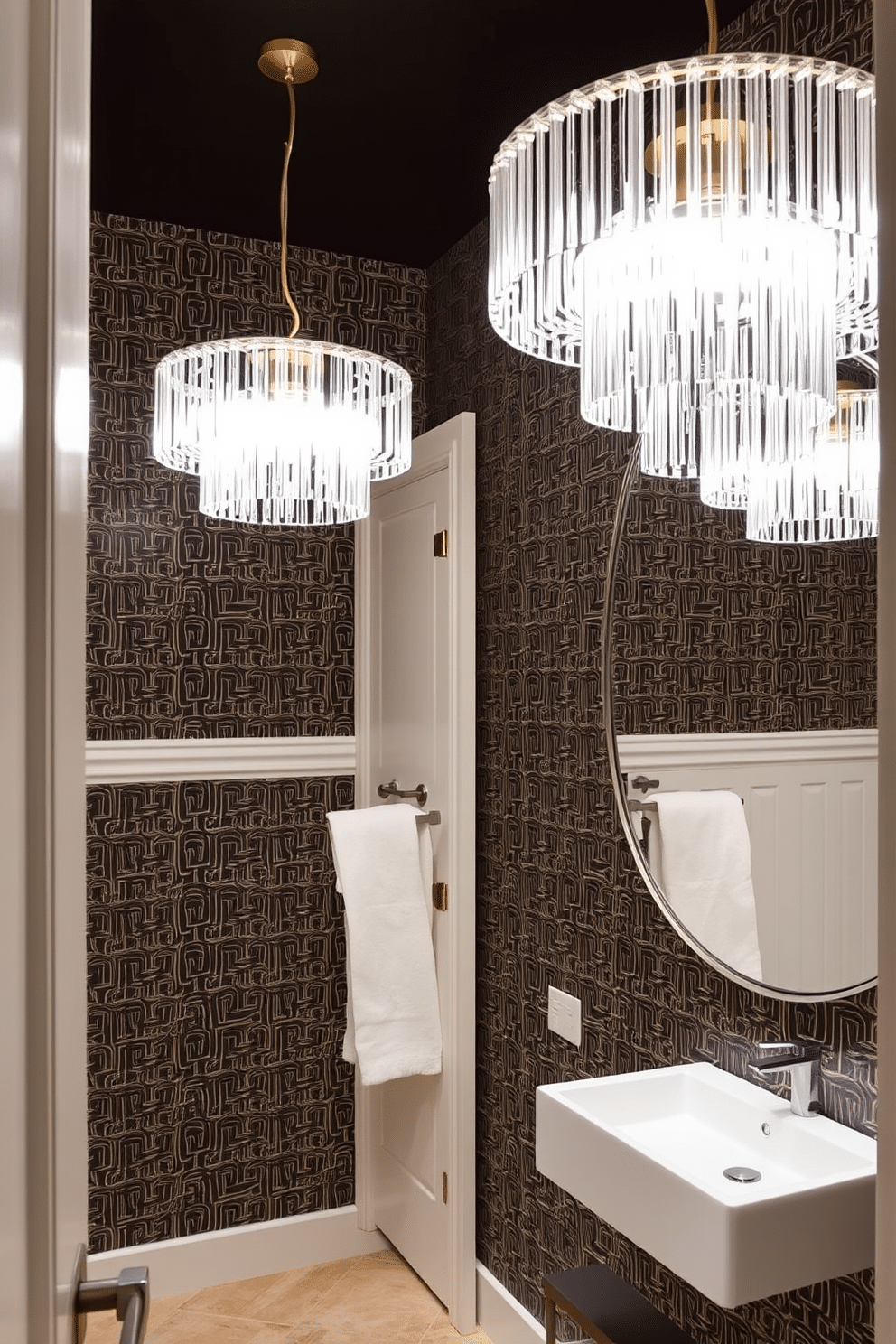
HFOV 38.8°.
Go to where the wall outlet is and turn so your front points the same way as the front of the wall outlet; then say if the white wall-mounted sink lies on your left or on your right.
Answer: on your left

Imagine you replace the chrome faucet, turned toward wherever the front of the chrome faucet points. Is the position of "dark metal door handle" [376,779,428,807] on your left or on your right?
on your right

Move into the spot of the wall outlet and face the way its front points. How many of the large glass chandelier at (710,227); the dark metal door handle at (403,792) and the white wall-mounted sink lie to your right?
1

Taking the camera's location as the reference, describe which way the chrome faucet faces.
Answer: facing the viewer and to the left of the viewer

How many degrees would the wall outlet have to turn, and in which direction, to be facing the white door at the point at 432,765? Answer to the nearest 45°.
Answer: approximately 90° to its right

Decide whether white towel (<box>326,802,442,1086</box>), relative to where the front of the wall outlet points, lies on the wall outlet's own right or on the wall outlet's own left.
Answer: on the wall outlet's own right

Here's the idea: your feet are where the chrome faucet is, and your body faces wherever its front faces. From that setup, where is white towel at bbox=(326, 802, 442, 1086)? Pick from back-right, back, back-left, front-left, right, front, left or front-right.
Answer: right

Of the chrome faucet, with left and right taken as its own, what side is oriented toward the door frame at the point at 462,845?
right

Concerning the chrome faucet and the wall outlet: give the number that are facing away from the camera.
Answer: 0
